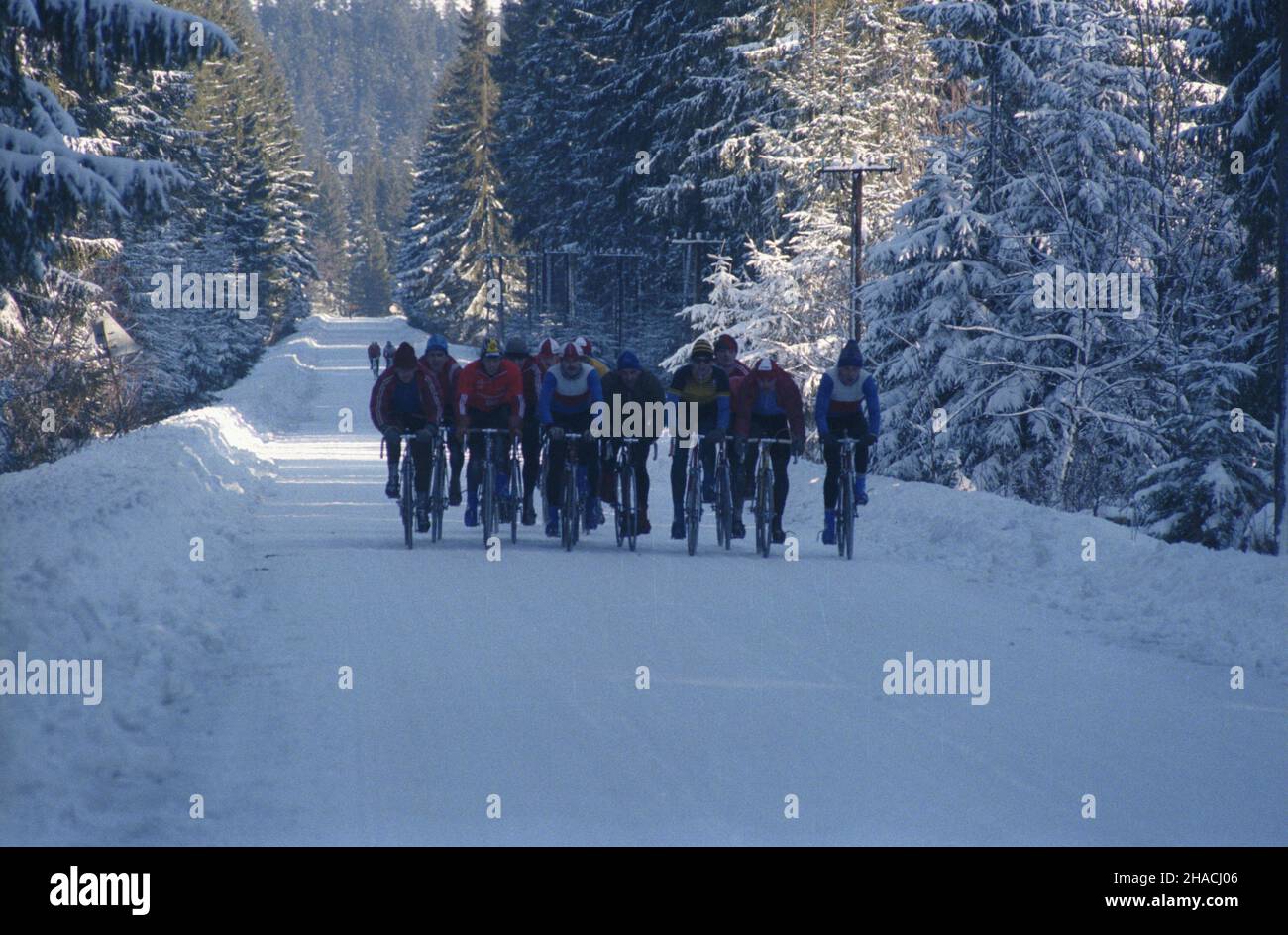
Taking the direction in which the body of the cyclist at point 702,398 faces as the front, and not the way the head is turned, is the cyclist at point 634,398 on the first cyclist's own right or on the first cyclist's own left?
on the first cyclist's own right

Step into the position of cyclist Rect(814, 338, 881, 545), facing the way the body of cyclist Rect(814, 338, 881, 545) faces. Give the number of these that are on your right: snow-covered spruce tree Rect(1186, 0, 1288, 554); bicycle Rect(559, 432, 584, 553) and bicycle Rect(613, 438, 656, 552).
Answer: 2

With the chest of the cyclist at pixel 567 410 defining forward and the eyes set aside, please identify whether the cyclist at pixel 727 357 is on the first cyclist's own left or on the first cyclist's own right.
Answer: on the first cyclist's own left

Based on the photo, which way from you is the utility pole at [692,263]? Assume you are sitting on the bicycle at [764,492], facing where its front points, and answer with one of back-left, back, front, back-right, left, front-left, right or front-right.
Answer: back

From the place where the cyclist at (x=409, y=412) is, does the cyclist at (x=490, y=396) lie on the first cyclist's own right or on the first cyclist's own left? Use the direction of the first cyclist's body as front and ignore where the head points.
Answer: on the first cyclist's own left

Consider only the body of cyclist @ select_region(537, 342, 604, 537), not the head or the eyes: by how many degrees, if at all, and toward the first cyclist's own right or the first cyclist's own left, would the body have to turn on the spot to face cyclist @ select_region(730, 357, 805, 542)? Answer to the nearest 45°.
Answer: approximately 90° to the first cyclist's own left

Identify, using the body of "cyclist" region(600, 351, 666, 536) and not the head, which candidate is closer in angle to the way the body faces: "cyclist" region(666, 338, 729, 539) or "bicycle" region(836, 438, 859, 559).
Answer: the bicycle

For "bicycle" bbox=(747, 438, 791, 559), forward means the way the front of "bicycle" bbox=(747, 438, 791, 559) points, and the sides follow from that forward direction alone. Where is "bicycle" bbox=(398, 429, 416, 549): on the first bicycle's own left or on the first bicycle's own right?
on the first bicycle's own right

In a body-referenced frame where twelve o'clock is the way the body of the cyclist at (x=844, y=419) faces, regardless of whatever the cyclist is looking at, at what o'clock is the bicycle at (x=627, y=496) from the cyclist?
The bicycle is roughly at 3 o'clock from the cyclist.

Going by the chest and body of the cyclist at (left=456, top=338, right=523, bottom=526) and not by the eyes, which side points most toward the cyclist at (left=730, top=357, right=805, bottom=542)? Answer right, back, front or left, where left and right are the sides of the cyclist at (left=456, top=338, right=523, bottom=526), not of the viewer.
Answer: left
